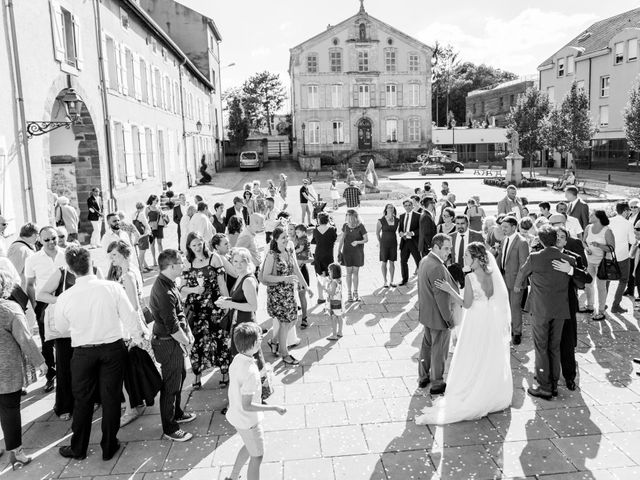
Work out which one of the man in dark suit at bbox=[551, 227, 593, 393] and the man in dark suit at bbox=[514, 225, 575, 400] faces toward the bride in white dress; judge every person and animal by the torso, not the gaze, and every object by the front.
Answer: the man in dark suit at bbox=[551, 227, 593, 393]

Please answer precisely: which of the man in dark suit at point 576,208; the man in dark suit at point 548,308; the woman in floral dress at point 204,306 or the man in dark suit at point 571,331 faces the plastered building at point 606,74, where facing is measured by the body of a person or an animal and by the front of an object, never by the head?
the man in dark suit at point 548,308

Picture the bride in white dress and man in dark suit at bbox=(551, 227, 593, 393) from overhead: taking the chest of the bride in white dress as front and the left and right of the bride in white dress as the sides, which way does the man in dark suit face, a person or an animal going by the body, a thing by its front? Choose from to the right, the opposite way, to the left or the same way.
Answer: to the left

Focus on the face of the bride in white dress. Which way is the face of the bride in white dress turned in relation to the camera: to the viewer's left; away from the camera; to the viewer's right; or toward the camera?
to the viewer's left

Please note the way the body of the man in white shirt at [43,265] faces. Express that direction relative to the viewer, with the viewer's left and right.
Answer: facing the viewer and to the right of the viewer

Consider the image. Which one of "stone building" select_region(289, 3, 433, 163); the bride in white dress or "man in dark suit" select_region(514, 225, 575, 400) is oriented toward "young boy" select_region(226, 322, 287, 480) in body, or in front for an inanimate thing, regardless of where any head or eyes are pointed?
the stone building

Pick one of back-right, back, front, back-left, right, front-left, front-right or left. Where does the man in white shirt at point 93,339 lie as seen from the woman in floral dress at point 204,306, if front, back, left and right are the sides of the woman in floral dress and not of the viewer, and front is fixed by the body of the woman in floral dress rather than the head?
front-right

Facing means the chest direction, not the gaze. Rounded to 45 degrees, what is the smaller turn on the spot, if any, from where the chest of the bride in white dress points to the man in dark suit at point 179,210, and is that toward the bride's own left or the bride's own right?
0° — they already face them

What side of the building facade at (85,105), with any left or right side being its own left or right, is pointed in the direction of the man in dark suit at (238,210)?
front

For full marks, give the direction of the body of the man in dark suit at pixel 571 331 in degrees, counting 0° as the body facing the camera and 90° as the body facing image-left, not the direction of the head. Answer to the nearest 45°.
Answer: approximately 45°

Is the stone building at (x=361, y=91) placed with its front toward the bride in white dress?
yes

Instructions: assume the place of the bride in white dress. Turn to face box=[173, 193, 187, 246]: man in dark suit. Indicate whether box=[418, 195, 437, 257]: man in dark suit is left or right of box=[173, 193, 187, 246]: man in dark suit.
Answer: right

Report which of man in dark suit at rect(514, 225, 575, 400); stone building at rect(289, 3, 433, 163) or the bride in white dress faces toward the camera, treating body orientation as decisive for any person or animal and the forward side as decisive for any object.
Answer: the stone building

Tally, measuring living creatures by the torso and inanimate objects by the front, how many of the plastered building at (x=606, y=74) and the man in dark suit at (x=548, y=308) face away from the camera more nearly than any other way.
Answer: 1

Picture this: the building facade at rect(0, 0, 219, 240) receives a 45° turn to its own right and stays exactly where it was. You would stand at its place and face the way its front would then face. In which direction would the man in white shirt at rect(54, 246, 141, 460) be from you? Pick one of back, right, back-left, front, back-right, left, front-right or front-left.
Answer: front

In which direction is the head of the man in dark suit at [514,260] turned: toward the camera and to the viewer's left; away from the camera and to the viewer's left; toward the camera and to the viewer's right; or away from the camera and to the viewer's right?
toward the camera and to the viewer's left
